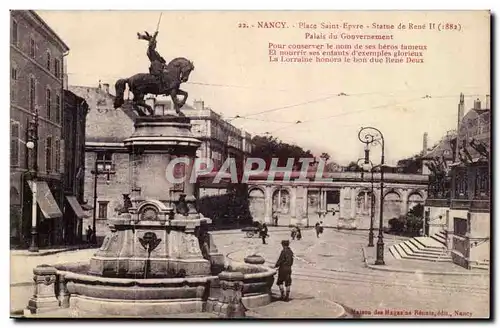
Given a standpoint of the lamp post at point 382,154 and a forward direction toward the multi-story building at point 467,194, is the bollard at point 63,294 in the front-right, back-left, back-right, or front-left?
back-right

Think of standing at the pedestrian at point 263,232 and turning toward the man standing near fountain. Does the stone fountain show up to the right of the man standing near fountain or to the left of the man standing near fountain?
right

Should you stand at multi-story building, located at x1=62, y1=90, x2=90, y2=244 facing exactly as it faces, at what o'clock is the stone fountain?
The stone fountain is roughly at 2 o'clock from the multi-story building.

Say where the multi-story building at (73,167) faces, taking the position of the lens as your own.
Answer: facing to the right of the viewer

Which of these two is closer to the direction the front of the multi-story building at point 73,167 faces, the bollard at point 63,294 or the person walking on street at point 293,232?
the person walking on street

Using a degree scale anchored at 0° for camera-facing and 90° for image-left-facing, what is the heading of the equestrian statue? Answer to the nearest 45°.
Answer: approximately 270°

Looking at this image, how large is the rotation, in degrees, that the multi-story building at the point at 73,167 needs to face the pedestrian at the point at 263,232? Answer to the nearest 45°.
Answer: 0° — it already faces them
